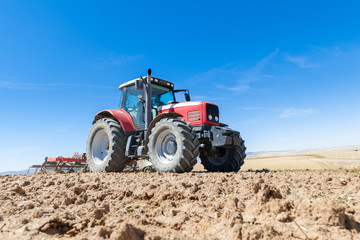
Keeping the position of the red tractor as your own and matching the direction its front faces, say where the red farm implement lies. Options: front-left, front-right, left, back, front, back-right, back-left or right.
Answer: back
